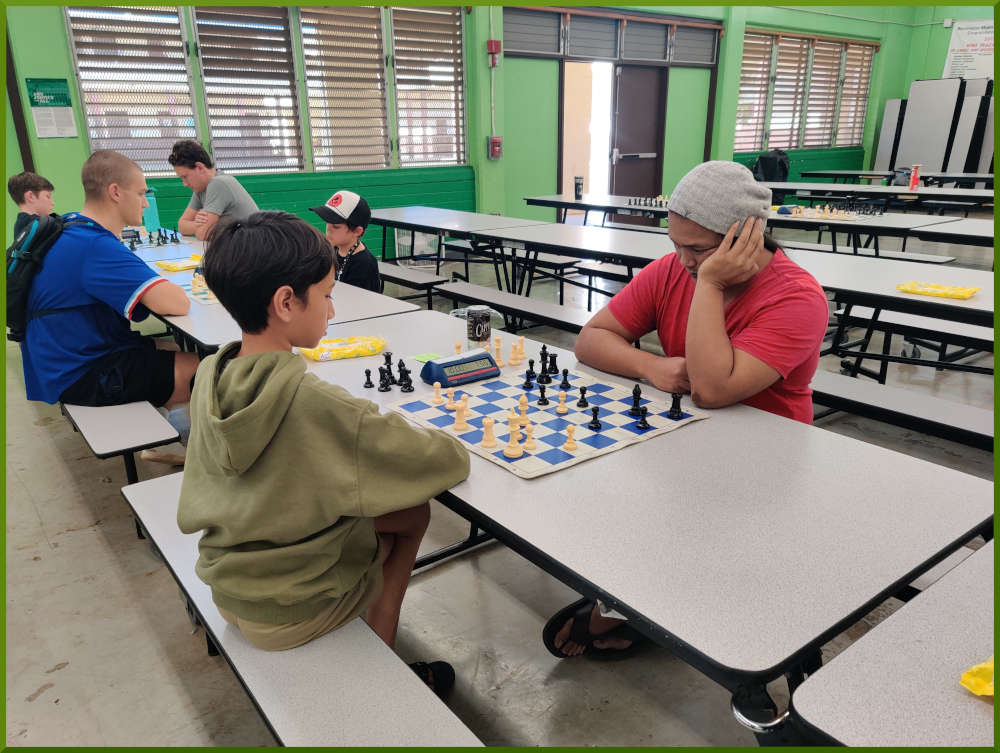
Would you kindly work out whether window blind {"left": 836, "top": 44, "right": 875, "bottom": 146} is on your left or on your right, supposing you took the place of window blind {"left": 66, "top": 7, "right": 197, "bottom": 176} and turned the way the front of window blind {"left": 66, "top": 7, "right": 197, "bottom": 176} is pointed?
on your left

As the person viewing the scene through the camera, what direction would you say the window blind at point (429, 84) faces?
facing the viewer

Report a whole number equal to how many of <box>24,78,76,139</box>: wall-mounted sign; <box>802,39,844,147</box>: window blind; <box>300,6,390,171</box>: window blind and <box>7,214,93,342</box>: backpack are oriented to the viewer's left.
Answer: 1

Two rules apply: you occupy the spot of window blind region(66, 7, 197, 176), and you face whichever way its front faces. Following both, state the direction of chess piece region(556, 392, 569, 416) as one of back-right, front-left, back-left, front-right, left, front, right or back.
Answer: front

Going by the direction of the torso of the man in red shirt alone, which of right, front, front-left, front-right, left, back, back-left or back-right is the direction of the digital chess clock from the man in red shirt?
front-right

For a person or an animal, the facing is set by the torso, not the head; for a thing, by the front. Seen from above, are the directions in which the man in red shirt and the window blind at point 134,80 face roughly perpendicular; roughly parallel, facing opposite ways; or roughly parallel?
roughly perpendicular

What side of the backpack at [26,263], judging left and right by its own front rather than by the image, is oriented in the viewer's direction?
left

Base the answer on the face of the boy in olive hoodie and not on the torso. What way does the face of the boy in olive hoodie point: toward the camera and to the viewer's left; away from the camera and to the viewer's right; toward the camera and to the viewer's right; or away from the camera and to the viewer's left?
away from the camera and to the viewer's right

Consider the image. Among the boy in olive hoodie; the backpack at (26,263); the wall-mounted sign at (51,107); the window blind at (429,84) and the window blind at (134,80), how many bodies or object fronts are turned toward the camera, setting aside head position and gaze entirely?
3

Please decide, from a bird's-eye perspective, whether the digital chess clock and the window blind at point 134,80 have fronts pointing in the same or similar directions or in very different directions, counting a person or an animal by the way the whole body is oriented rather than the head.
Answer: same or similar directions

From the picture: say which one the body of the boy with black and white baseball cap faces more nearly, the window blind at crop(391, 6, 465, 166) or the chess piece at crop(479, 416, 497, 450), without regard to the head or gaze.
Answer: the chess piece

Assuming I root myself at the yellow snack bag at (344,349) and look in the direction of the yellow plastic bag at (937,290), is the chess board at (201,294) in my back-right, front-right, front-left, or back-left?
back-left

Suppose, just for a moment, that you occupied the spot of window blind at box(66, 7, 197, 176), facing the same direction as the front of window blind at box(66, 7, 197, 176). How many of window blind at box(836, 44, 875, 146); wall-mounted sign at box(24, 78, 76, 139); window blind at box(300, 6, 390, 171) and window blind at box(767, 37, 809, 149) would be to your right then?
1

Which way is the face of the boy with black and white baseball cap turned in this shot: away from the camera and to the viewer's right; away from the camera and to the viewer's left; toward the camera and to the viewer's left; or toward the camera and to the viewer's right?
toward the camera and to the viewer's left

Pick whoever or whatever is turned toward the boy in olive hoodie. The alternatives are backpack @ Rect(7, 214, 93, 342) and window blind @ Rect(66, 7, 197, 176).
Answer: the window blind

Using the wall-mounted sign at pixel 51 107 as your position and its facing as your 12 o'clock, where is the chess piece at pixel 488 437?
The chess piece is roughly at 12 o'clock from the wall-mounted sign.

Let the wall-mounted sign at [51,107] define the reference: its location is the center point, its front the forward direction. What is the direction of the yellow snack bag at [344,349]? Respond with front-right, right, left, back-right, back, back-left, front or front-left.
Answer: front

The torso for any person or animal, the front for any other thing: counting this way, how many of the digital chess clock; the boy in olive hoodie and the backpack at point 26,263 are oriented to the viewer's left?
1

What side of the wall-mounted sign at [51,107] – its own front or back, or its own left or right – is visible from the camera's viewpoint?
front
